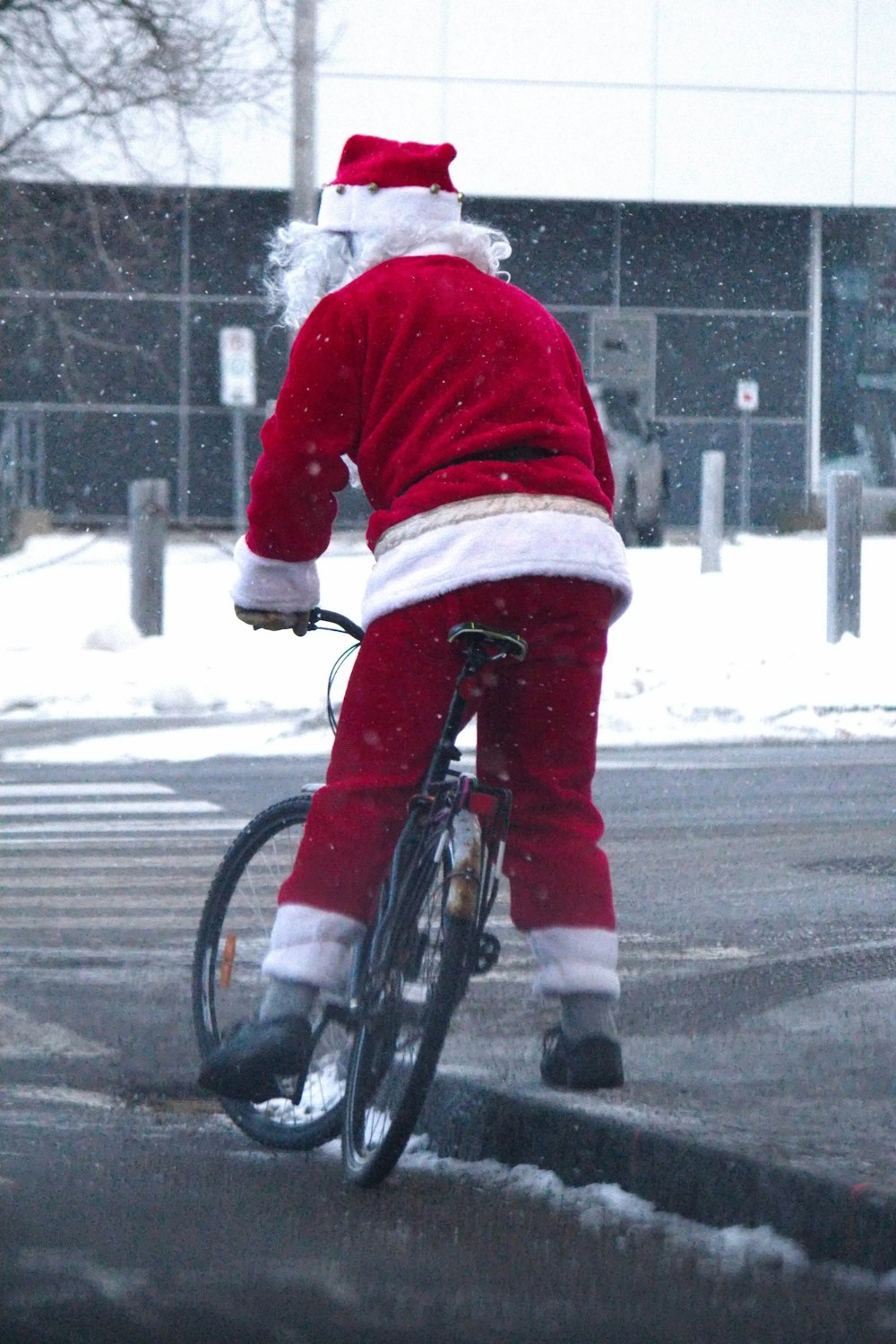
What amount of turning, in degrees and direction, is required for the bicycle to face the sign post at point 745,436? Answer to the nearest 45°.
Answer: approximately 45° to its right

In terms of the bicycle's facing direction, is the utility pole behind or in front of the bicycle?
in front

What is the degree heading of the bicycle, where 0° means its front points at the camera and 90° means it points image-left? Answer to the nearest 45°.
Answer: approximately 135°

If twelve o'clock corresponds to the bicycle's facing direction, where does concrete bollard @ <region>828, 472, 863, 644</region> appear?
The concrete bollard is roughly at 2 o'clock from the bicycle.

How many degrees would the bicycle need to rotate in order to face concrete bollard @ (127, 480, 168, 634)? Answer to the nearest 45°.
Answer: approximately 45° to its right

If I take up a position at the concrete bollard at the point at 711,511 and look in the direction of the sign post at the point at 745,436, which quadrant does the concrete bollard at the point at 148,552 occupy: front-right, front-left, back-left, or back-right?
back-left

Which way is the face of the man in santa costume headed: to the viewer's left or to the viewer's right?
to the viewer's left

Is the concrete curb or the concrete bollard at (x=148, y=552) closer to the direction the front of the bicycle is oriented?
the concrete bollard

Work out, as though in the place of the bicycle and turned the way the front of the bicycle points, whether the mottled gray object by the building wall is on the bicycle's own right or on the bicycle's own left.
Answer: on the bicycle's own right

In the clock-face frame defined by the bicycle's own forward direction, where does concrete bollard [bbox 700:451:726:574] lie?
The concrete bollard is roughly at 2 o'clock from the bicycle.
